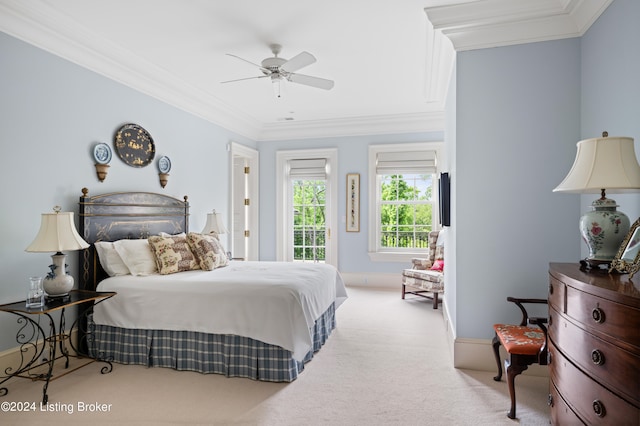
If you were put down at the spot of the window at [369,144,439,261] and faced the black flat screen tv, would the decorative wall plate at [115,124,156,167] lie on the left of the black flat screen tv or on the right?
right

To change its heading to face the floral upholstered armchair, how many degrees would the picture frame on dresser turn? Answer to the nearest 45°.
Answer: approximately 90° to its right

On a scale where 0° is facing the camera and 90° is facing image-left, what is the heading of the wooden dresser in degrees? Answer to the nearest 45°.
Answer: approximately 45°

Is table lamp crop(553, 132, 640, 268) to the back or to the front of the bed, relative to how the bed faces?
to the front

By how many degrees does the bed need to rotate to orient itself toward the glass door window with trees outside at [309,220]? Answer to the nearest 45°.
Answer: approximately 90° to its left

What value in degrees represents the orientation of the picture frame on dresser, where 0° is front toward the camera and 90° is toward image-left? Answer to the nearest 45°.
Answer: approximately 45°

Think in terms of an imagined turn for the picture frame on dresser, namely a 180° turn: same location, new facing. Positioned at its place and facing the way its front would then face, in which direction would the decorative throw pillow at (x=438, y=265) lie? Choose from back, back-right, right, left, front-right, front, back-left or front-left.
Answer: left

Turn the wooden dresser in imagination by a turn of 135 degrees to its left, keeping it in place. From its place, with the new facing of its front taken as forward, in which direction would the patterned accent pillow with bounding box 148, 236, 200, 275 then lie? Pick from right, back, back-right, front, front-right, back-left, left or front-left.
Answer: back

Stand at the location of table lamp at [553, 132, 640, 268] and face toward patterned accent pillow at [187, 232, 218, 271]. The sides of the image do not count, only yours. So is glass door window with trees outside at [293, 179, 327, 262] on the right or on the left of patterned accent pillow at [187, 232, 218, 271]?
right

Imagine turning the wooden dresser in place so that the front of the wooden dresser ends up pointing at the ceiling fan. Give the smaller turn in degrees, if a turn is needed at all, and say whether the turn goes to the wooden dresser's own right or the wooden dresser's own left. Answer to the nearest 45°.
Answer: approximately 45° to the wooden dresser's own right

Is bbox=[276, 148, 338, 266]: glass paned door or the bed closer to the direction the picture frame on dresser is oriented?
the bed

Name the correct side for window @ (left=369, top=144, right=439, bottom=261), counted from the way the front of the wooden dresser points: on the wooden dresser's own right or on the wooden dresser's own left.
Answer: on the wooden dresser's own right

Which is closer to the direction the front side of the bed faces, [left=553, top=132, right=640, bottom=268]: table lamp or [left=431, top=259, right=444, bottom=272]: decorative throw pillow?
the table lamp

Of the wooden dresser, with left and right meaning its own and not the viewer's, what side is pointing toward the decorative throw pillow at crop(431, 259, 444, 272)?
right
